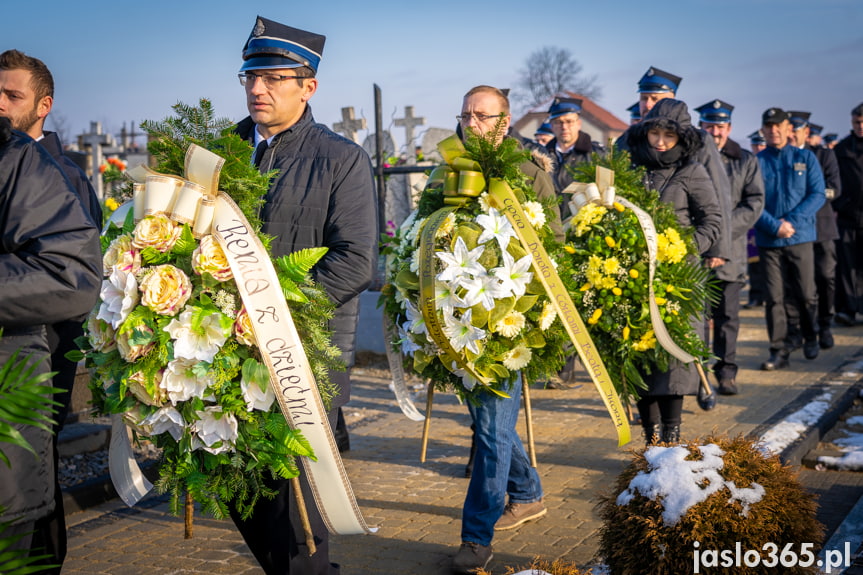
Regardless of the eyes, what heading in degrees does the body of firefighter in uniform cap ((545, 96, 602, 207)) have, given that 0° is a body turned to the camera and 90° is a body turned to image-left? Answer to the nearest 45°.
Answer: approximately 45°

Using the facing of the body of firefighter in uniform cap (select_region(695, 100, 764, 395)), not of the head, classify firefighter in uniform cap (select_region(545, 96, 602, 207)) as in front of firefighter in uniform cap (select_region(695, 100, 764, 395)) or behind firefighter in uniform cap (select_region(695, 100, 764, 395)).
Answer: in front

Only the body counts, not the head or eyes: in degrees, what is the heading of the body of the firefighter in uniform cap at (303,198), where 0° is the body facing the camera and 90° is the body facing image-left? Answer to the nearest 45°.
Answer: approximately 45°

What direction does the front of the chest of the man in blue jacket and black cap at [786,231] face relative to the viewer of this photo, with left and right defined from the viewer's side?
facing the viewer and to the left of the viewer

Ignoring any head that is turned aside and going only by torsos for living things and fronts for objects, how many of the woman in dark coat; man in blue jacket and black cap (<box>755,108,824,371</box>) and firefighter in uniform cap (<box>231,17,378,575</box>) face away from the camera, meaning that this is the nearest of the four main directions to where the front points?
0

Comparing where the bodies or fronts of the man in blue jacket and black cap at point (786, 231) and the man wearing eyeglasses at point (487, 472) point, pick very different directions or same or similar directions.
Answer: same or similar directions

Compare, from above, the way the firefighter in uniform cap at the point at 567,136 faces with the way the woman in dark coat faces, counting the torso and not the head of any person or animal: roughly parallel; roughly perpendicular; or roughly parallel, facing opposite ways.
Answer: roughly parallel

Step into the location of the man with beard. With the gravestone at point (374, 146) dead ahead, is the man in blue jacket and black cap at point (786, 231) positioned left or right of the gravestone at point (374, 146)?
right

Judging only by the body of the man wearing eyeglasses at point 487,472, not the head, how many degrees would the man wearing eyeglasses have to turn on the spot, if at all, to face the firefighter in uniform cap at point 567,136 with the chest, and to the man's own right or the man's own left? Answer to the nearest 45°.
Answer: approximately 135° to the man's own right

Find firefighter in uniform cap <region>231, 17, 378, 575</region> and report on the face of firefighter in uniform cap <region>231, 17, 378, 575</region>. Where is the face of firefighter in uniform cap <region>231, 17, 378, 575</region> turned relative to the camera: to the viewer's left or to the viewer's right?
to the viewer's left

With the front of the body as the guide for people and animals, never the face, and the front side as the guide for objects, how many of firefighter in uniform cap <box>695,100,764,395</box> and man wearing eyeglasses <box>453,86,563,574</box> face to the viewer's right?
0

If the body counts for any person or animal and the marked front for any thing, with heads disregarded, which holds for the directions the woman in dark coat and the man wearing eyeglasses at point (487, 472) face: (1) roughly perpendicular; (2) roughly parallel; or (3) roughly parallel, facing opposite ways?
roughly parallel

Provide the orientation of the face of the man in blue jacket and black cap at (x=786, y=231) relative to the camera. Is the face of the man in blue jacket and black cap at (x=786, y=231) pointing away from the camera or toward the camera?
toward the camera
